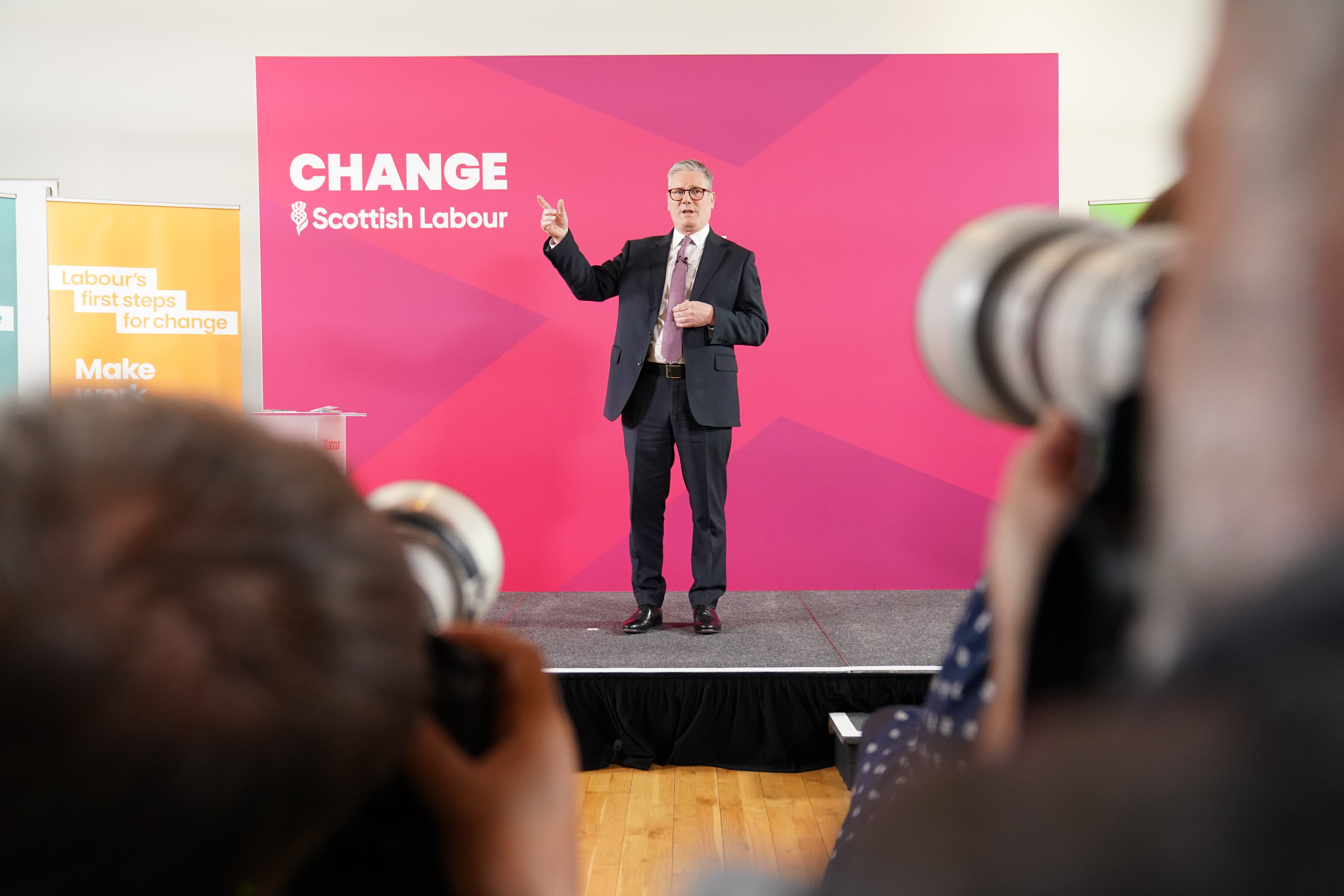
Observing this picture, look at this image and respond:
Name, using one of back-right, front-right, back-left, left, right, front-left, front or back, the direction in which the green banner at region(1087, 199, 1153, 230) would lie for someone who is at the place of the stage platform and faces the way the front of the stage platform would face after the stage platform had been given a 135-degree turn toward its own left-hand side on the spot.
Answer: front

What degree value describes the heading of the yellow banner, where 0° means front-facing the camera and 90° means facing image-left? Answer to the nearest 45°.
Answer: approximately 0°

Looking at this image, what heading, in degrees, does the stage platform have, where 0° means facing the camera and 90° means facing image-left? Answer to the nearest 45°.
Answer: approximately 0°

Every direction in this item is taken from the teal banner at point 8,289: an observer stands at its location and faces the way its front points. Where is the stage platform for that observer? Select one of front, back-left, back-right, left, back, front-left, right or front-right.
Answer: front-left

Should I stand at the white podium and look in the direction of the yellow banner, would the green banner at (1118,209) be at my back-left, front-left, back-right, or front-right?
back-right

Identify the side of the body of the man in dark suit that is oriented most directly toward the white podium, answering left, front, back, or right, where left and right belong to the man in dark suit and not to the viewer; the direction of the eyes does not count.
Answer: right

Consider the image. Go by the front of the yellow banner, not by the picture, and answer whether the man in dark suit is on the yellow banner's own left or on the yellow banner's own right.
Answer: on the yellow banner's own left

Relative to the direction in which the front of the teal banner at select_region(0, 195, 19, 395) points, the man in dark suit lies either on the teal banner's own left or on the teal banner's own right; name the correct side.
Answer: on the teal banner's own left

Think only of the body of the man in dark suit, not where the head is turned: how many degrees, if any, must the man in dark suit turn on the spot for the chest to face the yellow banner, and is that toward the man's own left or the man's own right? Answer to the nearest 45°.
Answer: approximately 90° to the man's own right

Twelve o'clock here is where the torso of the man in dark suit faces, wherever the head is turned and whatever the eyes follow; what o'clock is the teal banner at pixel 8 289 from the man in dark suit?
The teal banner is roughly at 3 o'clock from the man in dark suit.
